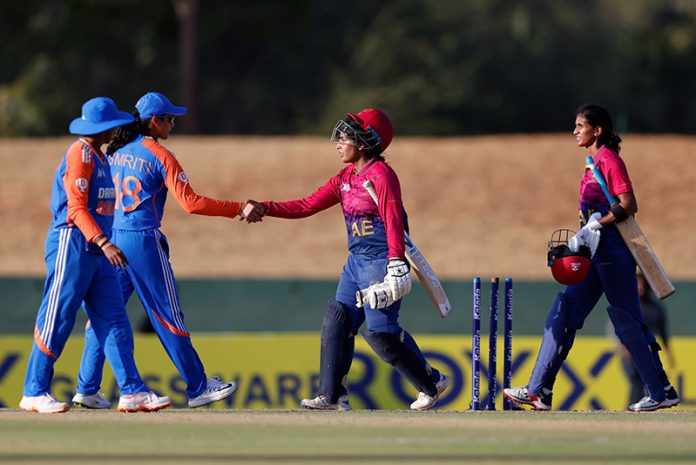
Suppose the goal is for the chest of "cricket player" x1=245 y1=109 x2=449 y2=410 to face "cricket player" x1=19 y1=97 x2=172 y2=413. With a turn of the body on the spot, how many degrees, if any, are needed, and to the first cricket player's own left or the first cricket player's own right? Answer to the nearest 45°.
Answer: approximately 45° to the first cricket player's own right

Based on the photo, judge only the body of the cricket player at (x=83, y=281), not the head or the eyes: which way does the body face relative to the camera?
to the viewer's right

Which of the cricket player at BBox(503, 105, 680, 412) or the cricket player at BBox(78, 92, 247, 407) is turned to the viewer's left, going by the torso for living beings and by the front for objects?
the cricket player at BBox(503, 105, 680, 412)

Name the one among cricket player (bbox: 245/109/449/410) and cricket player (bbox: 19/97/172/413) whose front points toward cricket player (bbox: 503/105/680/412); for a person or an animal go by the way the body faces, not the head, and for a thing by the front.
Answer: cricket player (bbox: 19/97/172/413)

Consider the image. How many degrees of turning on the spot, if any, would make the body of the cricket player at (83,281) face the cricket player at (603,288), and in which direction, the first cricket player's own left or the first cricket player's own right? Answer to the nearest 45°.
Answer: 0° — they already face them

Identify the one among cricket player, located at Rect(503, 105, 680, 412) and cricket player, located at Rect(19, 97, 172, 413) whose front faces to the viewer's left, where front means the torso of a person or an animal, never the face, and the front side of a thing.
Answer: cricket player, located at Rect(503, 105, 680, 412)

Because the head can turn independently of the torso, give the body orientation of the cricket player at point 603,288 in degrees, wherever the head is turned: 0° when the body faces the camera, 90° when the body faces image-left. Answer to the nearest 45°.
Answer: approximately 90°

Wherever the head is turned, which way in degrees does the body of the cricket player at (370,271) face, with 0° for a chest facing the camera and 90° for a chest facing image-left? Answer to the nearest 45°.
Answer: approximately 45°

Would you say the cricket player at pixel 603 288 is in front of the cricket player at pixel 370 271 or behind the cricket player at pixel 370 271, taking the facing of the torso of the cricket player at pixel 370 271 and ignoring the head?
behind

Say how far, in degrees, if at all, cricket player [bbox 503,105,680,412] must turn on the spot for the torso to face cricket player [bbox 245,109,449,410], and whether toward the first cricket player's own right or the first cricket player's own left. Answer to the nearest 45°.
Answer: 0° — they already face them

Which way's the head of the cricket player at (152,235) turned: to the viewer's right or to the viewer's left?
to the viewer's right

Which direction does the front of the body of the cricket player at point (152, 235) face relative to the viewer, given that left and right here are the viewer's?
facing away from the viewer and to the right of the viewer

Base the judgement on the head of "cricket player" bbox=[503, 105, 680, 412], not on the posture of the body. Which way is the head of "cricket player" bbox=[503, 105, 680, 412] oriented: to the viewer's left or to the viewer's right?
to the viewer's left
